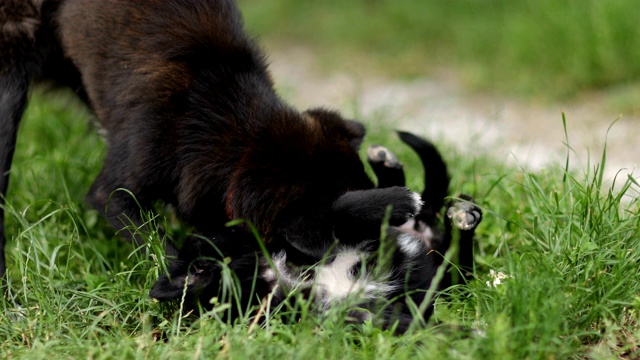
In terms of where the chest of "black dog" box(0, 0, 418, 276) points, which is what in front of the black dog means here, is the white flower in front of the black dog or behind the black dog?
in front

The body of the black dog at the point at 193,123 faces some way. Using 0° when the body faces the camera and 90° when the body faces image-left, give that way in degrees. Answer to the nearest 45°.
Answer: approximately 270°

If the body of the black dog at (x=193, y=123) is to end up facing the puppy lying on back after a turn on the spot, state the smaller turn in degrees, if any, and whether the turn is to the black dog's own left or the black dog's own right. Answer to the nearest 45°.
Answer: approximately 45° to the black dog's own right
